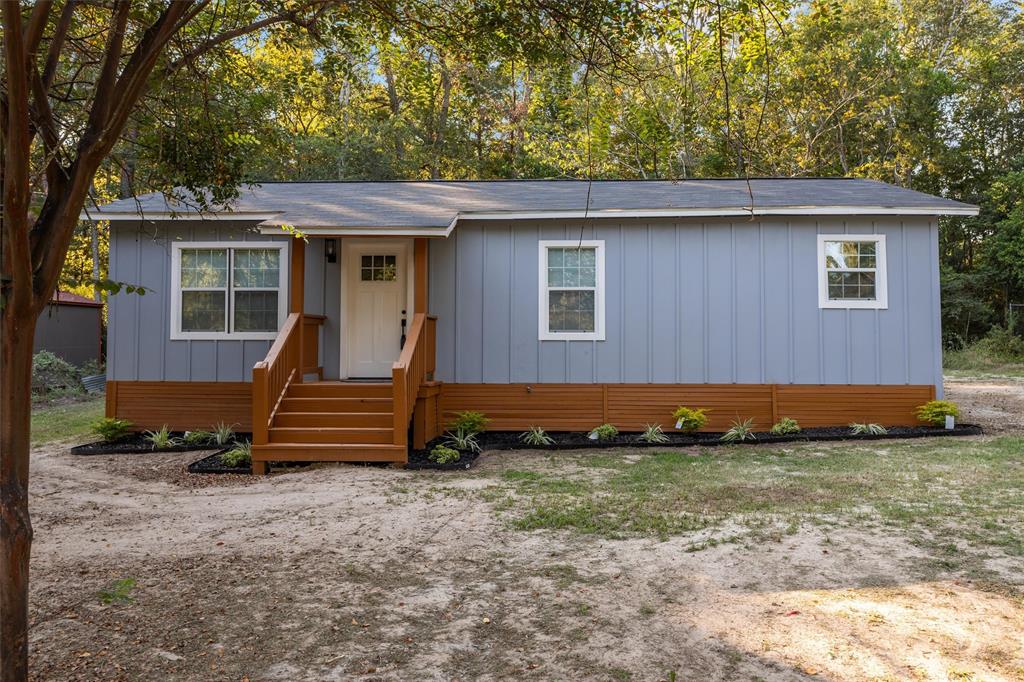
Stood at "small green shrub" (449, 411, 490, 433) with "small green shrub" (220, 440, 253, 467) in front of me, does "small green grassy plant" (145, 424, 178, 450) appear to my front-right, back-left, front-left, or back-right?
front-right

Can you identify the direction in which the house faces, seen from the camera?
facing the viewer

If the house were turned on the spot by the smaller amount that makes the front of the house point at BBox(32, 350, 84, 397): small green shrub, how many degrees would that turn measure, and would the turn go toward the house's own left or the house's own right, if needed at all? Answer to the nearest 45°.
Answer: approximately 135° to the house's own right

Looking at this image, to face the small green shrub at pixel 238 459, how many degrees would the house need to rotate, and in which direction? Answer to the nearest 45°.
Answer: approximately 45° to its right

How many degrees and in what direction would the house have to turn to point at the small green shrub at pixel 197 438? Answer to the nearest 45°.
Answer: approximately 90° to its right

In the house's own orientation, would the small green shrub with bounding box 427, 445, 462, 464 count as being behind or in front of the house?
in front

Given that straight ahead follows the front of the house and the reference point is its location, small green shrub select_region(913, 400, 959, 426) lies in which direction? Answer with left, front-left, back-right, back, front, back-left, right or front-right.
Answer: left

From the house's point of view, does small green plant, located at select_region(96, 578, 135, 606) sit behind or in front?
in front

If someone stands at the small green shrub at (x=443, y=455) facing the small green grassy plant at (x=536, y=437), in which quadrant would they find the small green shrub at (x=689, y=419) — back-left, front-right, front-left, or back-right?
front-right

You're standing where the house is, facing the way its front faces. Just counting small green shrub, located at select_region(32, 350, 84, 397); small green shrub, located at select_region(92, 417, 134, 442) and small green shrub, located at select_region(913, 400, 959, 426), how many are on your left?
1

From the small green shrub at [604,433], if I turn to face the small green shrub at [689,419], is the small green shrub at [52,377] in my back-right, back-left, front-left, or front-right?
back-left
